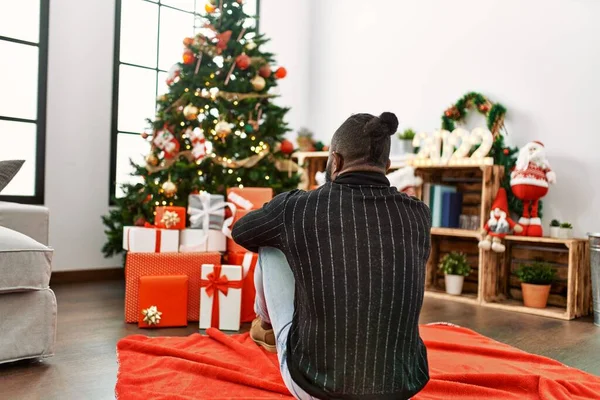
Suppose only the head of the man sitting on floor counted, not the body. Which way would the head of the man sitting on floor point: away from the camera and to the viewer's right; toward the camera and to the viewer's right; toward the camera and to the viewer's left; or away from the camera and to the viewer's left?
away from the camera and to the viewer's left

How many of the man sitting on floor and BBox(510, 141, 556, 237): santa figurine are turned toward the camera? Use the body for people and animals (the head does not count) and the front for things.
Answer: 1

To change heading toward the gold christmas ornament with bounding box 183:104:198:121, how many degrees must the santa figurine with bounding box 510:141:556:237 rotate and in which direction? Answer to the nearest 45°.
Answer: approximately 45° to its right

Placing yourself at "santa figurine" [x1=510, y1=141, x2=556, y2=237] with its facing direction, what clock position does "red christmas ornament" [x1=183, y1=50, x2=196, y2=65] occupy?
The red christmas ornament is roughly at 2 o'clock from the santa figurine.

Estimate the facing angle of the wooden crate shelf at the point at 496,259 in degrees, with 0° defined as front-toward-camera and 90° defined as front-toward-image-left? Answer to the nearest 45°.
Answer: approximately 45°

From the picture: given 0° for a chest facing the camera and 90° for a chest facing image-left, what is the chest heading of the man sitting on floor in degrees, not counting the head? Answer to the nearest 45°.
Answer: approximately 135°
